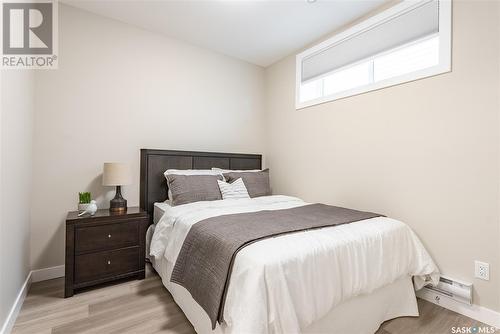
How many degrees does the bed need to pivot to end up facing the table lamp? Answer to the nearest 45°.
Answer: approximately 135° to its right

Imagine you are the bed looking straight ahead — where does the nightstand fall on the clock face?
The nightstand is roughly at 5 o'clock from the bed.

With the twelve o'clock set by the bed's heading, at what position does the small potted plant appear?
The small potted plant is roughly at 5 o'clock from the bed.

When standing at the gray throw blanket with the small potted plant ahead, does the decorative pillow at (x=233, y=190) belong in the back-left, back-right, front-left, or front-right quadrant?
front-right

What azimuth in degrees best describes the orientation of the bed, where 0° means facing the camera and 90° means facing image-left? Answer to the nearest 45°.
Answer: approximately 315°
